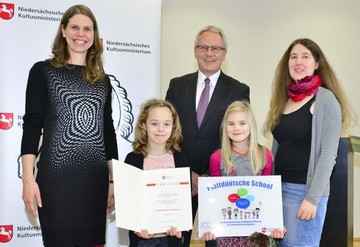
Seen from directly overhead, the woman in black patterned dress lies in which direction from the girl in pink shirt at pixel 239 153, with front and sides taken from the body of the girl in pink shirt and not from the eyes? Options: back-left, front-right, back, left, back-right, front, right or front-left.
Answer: front-right

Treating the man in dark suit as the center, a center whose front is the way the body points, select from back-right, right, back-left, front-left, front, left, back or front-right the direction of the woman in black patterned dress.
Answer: front-right

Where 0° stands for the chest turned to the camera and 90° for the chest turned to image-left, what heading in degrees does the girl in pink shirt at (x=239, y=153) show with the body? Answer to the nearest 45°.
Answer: approximately 0°

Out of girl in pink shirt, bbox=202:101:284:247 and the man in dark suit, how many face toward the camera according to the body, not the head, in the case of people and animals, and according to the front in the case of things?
2

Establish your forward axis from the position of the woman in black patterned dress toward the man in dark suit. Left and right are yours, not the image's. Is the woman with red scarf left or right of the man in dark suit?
right
